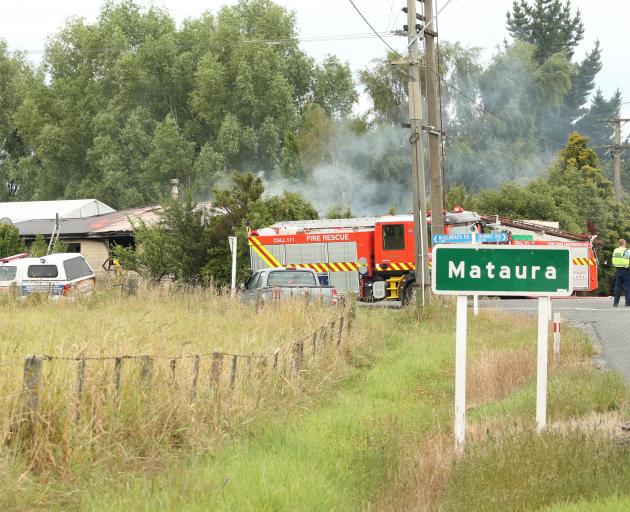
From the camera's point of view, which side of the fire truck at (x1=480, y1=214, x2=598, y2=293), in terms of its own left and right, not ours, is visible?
left

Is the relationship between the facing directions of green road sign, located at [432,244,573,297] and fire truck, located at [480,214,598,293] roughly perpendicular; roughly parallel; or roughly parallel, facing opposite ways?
roughly perpendicular

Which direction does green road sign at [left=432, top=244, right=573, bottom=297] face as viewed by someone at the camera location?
facing the viewer

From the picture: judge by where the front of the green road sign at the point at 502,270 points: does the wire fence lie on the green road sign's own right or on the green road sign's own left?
on the green road sign's own right

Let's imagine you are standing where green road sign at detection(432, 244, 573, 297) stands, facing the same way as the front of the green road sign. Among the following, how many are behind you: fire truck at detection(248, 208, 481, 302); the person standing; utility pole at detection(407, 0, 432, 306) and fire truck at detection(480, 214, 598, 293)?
4

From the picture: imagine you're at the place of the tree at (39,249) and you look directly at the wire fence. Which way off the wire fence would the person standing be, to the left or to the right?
left

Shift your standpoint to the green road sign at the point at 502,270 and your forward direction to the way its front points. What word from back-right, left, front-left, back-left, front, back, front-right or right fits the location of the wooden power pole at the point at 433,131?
back

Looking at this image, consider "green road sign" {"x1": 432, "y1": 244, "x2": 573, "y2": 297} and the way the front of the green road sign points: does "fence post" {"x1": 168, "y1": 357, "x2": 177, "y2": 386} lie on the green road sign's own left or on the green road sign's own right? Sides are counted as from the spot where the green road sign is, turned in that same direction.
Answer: on the green road sign's own right

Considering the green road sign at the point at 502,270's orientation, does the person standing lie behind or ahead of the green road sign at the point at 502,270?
behind
